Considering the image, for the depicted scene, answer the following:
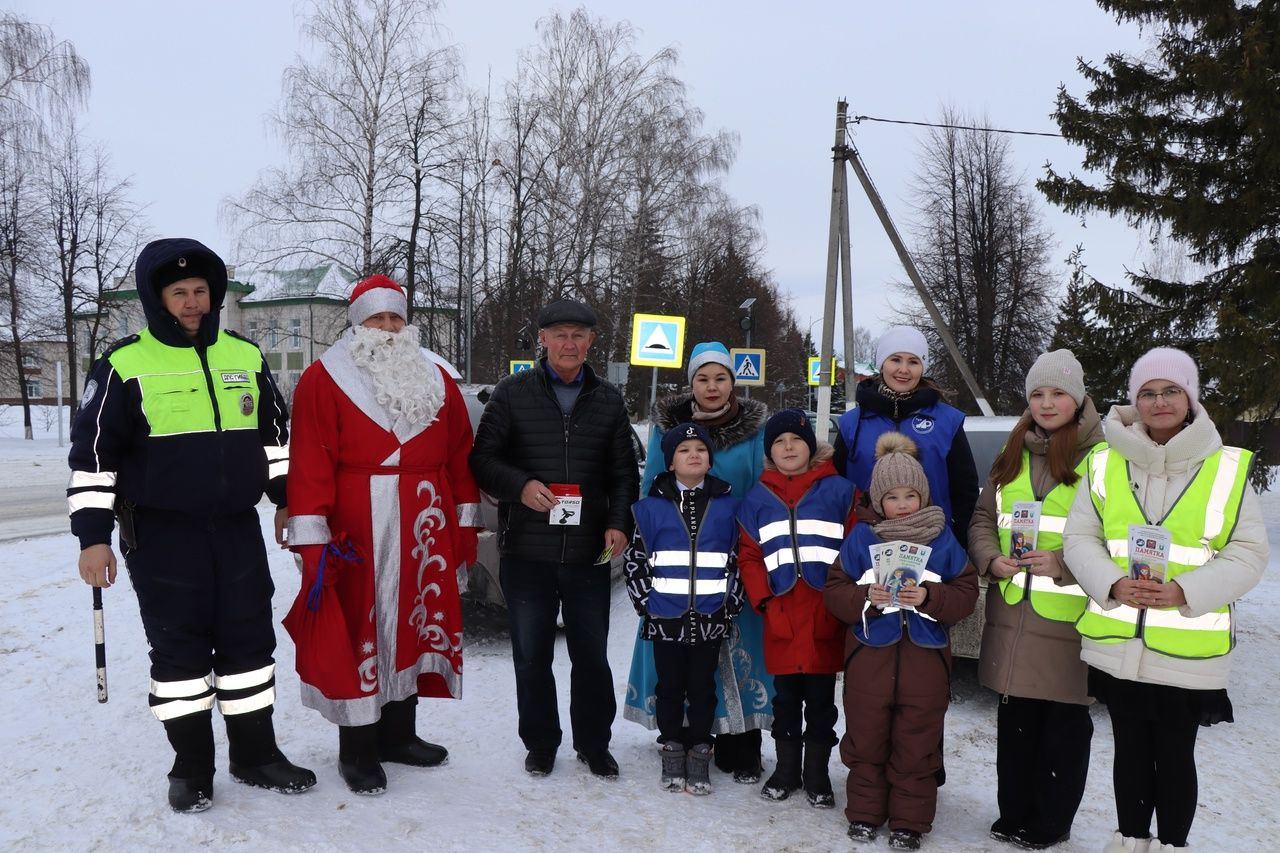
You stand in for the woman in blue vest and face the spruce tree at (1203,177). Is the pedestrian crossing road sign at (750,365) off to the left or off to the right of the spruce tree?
left

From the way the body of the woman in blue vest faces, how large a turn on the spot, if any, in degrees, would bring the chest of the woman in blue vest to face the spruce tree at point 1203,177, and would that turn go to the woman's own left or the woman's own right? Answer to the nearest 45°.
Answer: approximately 135° to the woman's own left

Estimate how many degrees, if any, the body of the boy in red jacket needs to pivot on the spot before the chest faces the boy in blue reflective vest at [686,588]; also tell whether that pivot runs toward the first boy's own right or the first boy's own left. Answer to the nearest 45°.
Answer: approximately 90° to the first boy's own right

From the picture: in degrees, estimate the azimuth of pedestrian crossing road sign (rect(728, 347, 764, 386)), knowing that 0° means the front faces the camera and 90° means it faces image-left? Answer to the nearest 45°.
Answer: approximately 0°

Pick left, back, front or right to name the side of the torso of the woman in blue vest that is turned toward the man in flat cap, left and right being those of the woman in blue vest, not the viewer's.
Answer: right

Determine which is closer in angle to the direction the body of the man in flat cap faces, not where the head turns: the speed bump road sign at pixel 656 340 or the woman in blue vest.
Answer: the woman in blue vest

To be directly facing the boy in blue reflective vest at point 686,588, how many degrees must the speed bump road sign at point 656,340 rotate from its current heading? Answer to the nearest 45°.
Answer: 0° — it already faces them

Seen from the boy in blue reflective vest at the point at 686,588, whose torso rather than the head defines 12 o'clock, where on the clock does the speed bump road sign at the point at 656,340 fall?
The speed bump road sign is roughly at 6 o'clock from the boy in blue reflective vest.

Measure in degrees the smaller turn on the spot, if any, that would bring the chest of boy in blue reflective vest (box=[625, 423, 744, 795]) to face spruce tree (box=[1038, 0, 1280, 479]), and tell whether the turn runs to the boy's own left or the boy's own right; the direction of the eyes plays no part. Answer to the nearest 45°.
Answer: approximately 135° to the boy's own left

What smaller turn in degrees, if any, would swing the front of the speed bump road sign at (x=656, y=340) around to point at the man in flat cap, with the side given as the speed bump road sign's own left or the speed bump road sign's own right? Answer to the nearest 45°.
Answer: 0° — it already faces them
